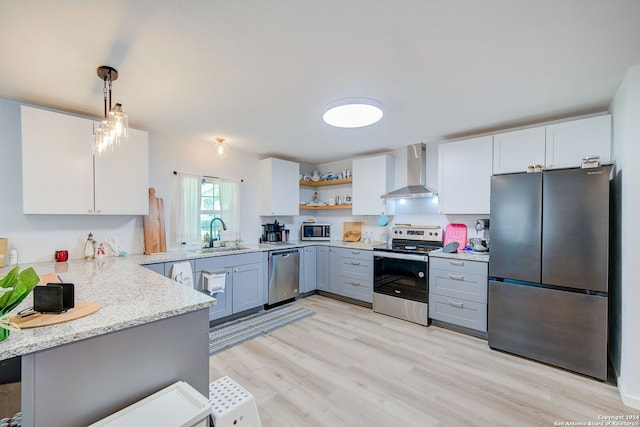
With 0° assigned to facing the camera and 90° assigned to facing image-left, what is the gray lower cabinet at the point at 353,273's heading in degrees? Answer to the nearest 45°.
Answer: approximately 45°

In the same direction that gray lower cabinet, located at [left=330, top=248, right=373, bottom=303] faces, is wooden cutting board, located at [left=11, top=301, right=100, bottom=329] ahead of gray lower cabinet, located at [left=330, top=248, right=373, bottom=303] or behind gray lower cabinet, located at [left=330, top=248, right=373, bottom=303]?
ahead

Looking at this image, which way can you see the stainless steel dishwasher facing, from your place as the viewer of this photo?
facing the viewer and to the right of the viewer

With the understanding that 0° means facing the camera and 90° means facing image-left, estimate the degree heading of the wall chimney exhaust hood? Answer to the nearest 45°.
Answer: approximately 45°

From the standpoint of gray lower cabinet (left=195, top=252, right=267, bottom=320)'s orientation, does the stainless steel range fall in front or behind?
in front

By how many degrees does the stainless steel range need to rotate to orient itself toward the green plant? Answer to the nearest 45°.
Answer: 0° — it already faces it

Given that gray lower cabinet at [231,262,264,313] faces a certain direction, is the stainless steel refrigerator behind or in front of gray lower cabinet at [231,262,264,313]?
in front

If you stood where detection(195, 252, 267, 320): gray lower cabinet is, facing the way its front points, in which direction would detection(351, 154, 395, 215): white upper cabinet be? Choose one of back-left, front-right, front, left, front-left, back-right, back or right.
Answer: front-left

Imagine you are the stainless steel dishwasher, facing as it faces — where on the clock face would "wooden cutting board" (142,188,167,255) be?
The wooden cutting board is roughly at 4 o'clock from the stainless steel dishwasher.

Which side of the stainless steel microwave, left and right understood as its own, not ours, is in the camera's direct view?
front

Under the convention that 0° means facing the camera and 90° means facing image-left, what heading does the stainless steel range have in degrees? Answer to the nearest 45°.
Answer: approximately 45°
